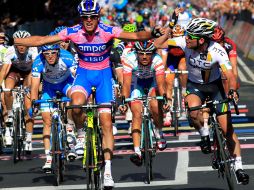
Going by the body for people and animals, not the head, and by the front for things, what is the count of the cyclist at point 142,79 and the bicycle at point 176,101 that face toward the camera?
2

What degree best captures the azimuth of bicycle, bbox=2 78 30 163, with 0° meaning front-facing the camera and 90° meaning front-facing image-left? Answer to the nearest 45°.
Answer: approximately 0°

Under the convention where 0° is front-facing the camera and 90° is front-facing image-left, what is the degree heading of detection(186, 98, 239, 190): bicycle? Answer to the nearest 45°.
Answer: approximately 0°

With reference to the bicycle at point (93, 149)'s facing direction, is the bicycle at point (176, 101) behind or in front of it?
behind

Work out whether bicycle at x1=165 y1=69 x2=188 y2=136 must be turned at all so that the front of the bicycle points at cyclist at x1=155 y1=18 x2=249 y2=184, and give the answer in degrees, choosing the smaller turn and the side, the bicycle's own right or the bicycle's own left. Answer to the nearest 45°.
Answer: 0° — it already faces them

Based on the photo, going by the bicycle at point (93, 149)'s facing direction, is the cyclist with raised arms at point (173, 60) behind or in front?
behind

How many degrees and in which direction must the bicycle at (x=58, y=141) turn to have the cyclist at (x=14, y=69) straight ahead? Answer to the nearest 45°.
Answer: approximately 180°
